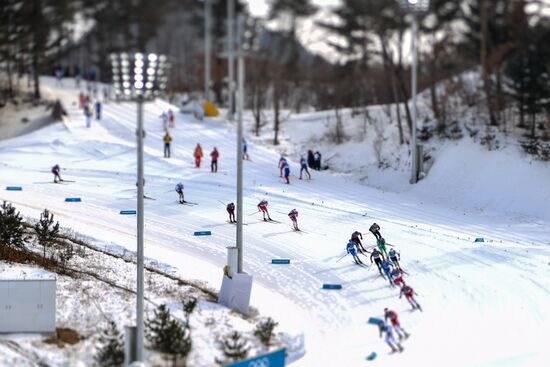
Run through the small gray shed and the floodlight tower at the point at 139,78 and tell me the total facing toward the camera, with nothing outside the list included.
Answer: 2

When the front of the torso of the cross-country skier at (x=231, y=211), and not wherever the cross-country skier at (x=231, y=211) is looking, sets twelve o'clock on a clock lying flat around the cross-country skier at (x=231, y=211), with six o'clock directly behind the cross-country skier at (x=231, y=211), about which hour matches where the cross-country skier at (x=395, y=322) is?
the cross-country skier at (x=395, y=322) is roughly at 1 o'clock from the cross-country skier at (x=231, y=211).

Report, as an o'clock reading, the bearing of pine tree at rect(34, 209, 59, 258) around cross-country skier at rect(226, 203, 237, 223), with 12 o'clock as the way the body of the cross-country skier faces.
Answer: The pine tree is roughly at 3 o'clock from the cross-country skier.

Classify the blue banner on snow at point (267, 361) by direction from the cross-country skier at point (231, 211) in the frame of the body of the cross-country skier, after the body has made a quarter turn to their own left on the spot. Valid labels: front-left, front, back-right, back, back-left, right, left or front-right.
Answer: back-right

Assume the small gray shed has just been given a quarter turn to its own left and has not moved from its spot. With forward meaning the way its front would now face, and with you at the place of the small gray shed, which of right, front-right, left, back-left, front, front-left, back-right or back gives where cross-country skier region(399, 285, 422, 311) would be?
front

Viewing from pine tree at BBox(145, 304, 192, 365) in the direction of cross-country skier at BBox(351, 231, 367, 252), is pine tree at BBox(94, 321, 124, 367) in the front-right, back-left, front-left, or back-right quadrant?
back-left

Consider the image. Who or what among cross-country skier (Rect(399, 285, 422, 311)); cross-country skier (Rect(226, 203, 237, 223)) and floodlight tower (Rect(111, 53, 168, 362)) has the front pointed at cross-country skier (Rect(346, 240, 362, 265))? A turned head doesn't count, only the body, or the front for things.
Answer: cross-country skier (Rect(226, 203, 237, 223))

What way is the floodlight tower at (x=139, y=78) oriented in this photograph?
toward the camera

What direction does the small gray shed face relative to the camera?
toward the camera

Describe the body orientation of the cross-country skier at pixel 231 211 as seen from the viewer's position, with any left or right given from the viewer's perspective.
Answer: facing the viewer and to the right of the viewer

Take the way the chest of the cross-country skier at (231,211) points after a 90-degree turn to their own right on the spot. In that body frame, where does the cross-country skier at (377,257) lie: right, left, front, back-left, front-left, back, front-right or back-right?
left

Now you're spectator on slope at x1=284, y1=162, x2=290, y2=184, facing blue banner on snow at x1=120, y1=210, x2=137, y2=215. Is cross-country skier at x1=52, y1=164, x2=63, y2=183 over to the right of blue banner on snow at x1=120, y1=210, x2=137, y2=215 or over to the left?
right

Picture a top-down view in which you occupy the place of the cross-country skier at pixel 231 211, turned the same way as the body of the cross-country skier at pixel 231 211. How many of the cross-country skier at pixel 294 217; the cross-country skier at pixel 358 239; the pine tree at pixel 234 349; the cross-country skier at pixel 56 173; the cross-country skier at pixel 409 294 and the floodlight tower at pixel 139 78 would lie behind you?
1

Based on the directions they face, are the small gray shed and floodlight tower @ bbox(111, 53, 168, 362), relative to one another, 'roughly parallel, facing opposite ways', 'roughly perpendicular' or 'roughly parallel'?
roughly parallel
